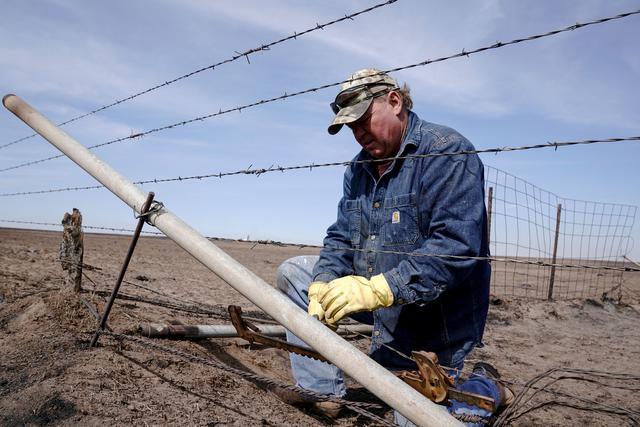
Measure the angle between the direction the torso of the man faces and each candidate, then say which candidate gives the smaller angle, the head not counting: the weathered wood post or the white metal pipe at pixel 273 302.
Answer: the white metal pipe

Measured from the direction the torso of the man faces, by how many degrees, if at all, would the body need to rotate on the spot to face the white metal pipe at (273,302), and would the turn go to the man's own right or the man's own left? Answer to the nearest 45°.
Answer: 0° — they already face it

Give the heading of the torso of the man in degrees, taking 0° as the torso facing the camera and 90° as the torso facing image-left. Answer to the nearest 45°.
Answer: approximately 45°

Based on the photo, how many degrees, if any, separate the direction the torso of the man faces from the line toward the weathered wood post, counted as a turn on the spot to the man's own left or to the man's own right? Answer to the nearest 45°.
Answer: approximately 45° to the man's own right
